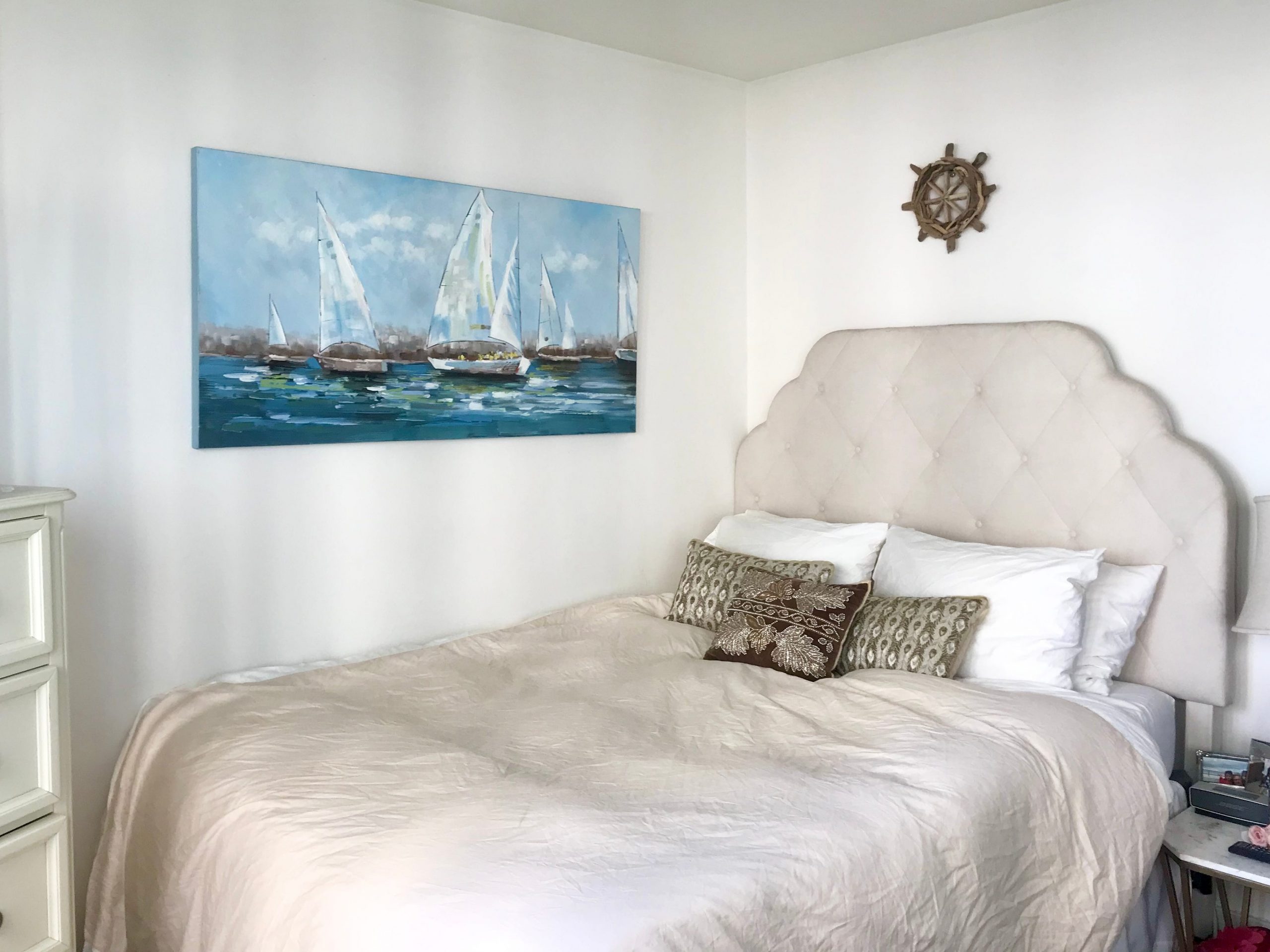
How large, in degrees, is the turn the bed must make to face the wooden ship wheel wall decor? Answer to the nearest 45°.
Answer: approximately 180°

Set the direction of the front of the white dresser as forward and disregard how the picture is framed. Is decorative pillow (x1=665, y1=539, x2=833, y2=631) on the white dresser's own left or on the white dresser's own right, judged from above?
on the white dresser's own left

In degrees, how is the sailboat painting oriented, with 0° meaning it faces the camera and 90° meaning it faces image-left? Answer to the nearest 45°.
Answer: approximately 315°

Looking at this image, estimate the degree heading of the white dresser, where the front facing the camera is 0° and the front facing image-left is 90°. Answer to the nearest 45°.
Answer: approximately 315°

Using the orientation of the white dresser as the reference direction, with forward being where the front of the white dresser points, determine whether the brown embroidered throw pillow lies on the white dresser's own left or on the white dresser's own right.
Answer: on the white dresser's own left

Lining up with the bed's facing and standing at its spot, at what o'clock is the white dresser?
The white dresser is roughly at 1 o'clock from the bed.

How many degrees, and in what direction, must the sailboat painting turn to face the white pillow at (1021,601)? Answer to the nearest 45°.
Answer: approximately 45° to its left

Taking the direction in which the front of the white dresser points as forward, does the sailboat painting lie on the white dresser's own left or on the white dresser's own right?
on the white dresser's own left

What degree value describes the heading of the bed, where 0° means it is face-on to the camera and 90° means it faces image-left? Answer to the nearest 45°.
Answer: approximately 45°

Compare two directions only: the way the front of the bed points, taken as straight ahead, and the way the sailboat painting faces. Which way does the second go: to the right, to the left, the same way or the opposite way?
to the left
